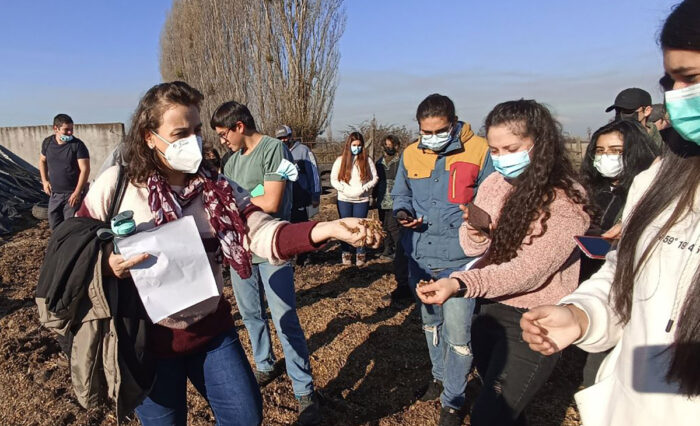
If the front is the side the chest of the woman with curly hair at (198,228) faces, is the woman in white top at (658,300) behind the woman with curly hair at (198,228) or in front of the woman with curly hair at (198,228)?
in front

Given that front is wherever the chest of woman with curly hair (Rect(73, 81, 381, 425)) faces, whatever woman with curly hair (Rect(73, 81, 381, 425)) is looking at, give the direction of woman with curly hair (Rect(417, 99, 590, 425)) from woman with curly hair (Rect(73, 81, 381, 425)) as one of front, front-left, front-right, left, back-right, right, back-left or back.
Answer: front-left

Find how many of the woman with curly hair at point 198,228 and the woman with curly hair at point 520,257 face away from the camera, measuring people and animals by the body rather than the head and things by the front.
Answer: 0

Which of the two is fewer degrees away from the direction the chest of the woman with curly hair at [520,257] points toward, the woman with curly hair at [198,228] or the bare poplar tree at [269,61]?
the woman with curly hair

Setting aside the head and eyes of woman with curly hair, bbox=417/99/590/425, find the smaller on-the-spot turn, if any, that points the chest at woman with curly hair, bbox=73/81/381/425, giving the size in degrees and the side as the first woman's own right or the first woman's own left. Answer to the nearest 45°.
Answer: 0° — they already face them

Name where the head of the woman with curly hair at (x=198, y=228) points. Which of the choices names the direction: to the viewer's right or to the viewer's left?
to the viewer's right

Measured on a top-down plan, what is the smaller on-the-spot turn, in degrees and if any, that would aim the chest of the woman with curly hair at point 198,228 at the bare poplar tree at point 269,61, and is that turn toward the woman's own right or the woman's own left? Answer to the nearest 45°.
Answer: approximately 135° to the woman's own left

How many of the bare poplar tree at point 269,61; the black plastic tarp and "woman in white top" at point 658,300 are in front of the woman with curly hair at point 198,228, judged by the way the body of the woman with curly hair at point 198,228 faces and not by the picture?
1

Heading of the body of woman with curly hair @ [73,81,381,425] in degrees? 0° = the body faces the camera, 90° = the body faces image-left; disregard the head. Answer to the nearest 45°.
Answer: approximately 315°

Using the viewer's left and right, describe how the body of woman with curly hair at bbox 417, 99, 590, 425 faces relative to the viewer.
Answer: facing the viewer and to the left of the viewer
